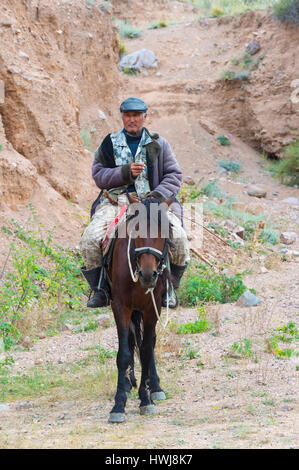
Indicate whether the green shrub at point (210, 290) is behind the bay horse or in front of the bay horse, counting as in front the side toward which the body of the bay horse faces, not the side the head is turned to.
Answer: behind

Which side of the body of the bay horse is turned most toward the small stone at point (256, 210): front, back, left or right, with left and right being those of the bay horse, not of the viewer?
back

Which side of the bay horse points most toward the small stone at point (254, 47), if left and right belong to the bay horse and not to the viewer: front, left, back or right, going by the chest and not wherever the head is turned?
back

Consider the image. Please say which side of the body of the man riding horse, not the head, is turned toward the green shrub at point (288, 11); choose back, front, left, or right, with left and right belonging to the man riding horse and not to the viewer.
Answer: back

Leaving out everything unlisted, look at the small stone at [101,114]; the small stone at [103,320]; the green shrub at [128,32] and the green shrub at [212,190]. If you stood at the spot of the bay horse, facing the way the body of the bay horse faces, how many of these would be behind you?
4

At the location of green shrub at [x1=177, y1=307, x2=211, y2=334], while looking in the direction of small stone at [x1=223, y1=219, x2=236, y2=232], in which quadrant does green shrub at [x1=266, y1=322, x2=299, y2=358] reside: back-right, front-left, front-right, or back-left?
back-right

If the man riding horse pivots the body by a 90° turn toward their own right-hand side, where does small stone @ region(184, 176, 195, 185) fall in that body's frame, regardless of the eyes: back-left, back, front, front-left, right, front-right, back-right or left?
right

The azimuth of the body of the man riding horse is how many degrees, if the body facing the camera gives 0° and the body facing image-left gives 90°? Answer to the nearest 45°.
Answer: approximately 0°

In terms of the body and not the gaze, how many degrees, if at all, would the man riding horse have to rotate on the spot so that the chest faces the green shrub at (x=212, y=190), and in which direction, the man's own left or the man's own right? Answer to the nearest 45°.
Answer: approximately 180°

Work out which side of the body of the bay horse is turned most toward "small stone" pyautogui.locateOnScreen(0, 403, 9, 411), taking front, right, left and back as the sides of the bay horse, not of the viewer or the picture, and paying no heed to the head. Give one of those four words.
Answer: right

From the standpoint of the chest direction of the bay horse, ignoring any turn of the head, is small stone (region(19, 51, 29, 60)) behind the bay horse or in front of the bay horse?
behind

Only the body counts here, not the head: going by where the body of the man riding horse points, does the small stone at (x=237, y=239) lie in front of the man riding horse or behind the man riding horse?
behind

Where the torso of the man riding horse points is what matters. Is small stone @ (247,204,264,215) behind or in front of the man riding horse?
behind

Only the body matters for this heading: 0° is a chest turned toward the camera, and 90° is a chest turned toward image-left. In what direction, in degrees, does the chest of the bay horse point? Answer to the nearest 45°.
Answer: approximately 0°
